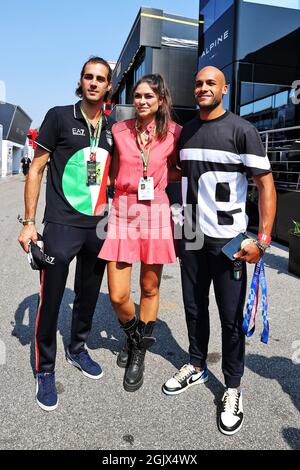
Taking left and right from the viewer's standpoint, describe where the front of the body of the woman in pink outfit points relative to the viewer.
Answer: facing the viewer

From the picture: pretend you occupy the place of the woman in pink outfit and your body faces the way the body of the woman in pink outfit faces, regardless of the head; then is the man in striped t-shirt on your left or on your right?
on your left
